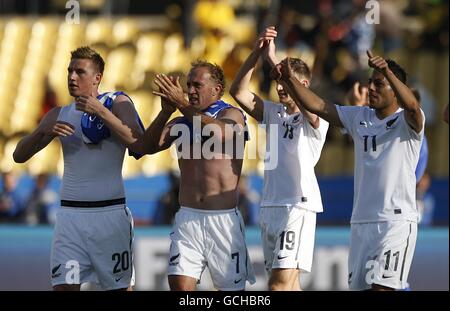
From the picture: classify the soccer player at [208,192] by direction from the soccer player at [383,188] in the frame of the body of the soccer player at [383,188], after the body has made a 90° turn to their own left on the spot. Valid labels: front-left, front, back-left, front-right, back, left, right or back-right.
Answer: back-right

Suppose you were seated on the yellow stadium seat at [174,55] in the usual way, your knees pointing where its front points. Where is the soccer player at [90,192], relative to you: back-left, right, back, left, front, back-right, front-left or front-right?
front

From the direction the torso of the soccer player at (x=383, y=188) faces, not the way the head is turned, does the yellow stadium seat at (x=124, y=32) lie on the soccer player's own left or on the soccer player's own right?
on the soccer player's own right

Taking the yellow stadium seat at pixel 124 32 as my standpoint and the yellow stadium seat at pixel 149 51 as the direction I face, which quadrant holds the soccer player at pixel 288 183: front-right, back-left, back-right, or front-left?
front-right

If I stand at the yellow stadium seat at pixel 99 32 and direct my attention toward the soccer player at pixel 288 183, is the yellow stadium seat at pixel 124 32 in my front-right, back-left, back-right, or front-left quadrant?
front-left

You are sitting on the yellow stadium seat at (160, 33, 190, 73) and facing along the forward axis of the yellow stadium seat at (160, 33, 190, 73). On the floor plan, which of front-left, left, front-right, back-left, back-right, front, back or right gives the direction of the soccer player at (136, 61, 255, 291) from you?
front

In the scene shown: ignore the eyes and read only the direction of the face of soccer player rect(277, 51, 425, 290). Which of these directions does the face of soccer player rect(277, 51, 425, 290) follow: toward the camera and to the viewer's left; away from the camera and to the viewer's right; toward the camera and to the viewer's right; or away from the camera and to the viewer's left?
toward the camera and to the viewer's left

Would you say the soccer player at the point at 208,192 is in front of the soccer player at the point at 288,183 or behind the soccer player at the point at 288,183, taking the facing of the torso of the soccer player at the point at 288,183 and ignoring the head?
in front

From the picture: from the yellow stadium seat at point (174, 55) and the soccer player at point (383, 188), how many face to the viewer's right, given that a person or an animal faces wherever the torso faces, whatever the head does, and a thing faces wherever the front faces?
0

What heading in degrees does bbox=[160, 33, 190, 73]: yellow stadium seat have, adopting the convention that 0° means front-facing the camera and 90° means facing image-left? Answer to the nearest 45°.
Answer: approximately 0°

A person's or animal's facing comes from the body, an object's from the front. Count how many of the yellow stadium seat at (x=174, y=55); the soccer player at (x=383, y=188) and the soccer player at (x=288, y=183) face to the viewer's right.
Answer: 0

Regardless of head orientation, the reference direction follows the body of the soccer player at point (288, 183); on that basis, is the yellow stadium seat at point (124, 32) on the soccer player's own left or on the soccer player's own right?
on the soccer player's own right

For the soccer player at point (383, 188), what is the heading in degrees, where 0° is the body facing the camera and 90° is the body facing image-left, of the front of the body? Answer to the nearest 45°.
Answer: approximately 45°

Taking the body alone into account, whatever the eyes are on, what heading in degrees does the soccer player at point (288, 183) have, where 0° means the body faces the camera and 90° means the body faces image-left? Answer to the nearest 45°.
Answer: approximately 45°
